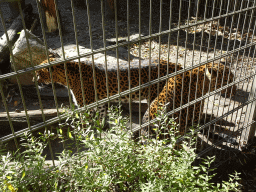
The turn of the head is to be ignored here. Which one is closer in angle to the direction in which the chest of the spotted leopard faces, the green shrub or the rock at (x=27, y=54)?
the rock

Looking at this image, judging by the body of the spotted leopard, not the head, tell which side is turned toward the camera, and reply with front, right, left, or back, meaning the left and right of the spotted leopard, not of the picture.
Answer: left

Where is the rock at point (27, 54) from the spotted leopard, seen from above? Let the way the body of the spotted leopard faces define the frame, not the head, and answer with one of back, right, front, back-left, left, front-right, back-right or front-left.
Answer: front-right

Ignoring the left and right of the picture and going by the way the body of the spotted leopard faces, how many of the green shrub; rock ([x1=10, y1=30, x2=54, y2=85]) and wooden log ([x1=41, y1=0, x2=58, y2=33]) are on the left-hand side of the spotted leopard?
1

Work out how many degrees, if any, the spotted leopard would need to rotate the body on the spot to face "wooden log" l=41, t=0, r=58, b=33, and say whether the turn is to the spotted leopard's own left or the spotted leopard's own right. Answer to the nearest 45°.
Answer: approximately 90° to the spotted leopard's own right

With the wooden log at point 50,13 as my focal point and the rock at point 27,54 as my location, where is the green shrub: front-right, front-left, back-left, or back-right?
back-right

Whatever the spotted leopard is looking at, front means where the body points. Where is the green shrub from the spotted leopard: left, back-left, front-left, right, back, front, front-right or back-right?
left
